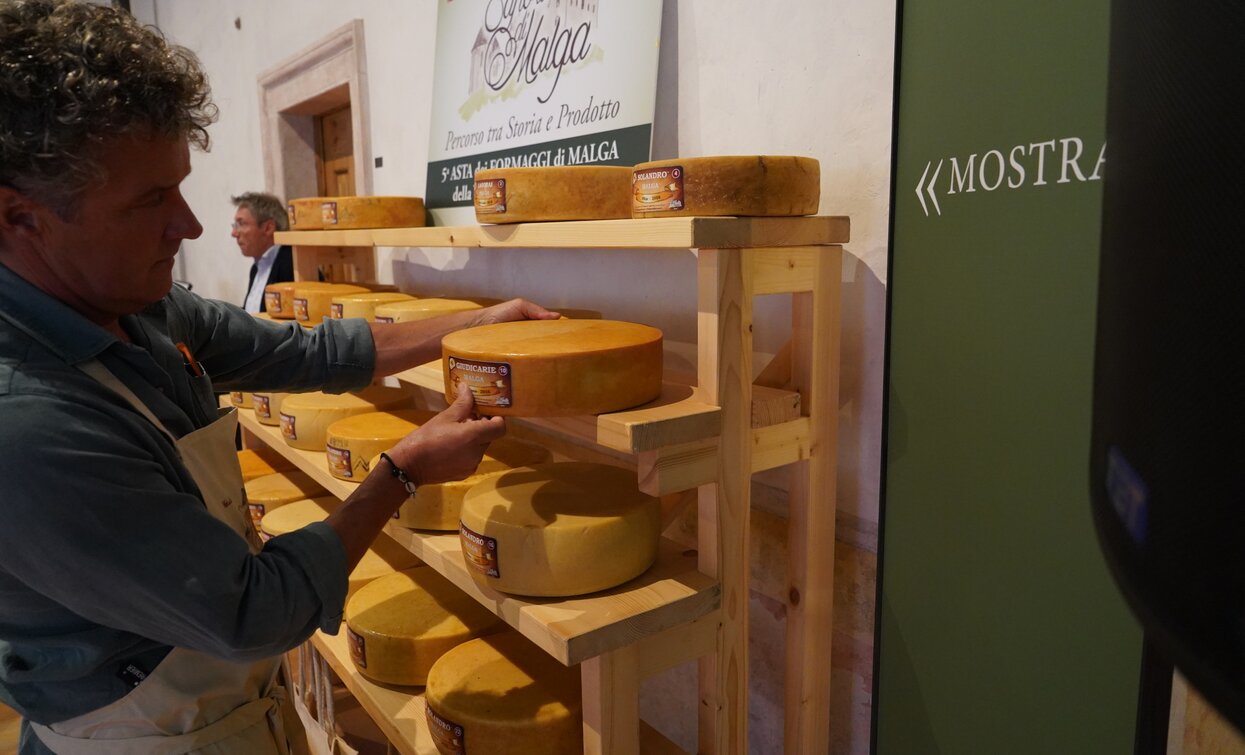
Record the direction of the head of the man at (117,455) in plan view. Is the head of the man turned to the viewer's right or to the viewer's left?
to the viewer's right

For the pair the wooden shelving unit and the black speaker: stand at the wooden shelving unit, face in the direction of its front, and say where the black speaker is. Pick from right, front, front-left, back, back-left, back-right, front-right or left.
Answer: front-left

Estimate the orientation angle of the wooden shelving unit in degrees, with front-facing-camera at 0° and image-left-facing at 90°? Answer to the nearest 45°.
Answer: approximately 45°

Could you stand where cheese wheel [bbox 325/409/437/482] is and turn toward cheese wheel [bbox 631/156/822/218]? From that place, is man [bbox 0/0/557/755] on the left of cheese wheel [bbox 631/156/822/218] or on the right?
right
